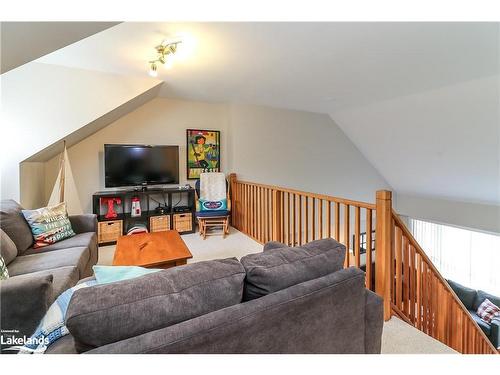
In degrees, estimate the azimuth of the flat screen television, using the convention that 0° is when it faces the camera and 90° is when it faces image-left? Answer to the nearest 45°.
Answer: approximately 0°

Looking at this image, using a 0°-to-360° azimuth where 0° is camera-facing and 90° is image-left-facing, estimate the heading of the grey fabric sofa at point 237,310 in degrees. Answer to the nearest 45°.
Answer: approximately 135°

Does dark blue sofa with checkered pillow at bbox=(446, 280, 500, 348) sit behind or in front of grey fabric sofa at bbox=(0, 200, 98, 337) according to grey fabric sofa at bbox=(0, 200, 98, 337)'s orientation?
in front

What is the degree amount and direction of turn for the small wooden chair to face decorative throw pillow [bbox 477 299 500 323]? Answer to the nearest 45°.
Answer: approximately 90° to its left

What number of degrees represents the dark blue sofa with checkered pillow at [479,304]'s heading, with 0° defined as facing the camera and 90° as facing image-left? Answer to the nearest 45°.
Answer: approximately 45°

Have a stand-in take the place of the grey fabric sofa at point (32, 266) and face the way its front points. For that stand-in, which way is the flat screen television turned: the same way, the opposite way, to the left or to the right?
to the right
